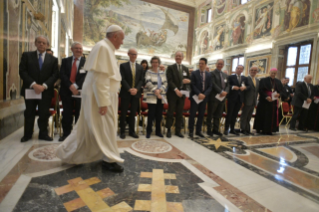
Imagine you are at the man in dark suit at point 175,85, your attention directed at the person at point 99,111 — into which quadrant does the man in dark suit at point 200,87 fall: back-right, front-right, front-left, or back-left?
back-left

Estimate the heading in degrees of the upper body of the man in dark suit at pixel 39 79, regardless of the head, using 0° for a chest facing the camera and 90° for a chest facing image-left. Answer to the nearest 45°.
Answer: approximately 0°

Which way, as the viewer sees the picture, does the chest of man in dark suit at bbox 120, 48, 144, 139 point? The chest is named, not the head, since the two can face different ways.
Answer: toward the camera

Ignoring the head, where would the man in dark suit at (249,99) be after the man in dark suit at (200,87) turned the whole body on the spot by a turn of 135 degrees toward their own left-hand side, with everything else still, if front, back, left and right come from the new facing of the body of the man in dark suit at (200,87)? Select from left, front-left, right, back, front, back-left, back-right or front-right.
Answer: front

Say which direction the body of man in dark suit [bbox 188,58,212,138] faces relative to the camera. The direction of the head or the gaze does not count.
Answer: toward the camera

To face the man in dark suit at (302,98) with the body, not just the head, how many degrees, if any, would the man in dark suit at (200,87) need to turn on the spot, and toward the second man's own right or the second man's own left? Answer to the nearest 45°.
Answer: approximately 135° to the second man's own left

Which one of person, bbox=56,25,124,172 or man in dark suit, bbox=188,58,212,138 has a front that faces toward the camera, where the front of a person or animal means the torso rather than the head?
the man in dark suit

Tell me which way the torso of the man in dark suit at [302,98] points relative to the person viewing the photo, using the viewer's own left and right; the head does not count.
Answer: facing the viewer and to the right of the viewer

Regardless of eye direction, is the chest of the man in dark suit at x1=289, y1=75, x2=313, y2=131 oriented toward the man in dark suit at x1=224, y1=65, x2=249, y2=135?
no

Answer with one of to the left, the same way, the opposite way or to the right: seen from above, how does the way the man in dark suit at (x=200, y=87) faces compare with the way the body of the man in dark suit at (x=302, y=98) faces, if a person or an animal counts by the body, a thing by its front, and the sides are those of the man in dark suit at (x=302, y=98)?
the same way

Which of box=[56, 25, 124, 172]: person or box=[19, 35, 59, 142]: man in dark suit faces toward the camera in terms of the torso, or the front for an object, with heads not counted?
the man in dark suit

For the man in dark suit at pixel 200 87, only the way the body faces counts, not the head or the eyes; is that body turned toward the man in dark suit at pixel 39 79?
no

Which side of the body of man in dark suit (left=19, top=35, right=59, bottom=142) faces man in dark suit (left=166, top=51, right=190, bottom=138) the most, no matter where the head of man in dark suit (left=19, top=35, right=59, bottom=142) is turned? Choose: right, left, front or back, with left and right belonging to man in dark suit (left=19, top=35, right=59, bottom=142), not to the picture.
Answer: left

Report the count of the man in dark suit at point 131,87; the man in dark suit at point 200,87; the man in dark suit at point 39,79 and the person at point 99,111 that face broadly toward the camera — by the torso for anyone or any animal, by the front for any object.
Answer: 3

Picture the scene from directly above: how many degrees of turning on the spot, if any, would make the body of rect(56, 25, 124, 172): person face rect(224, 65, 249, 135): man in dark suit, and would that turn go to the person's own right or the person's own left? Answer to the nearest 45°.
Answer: approximately 45° to the person's own left
